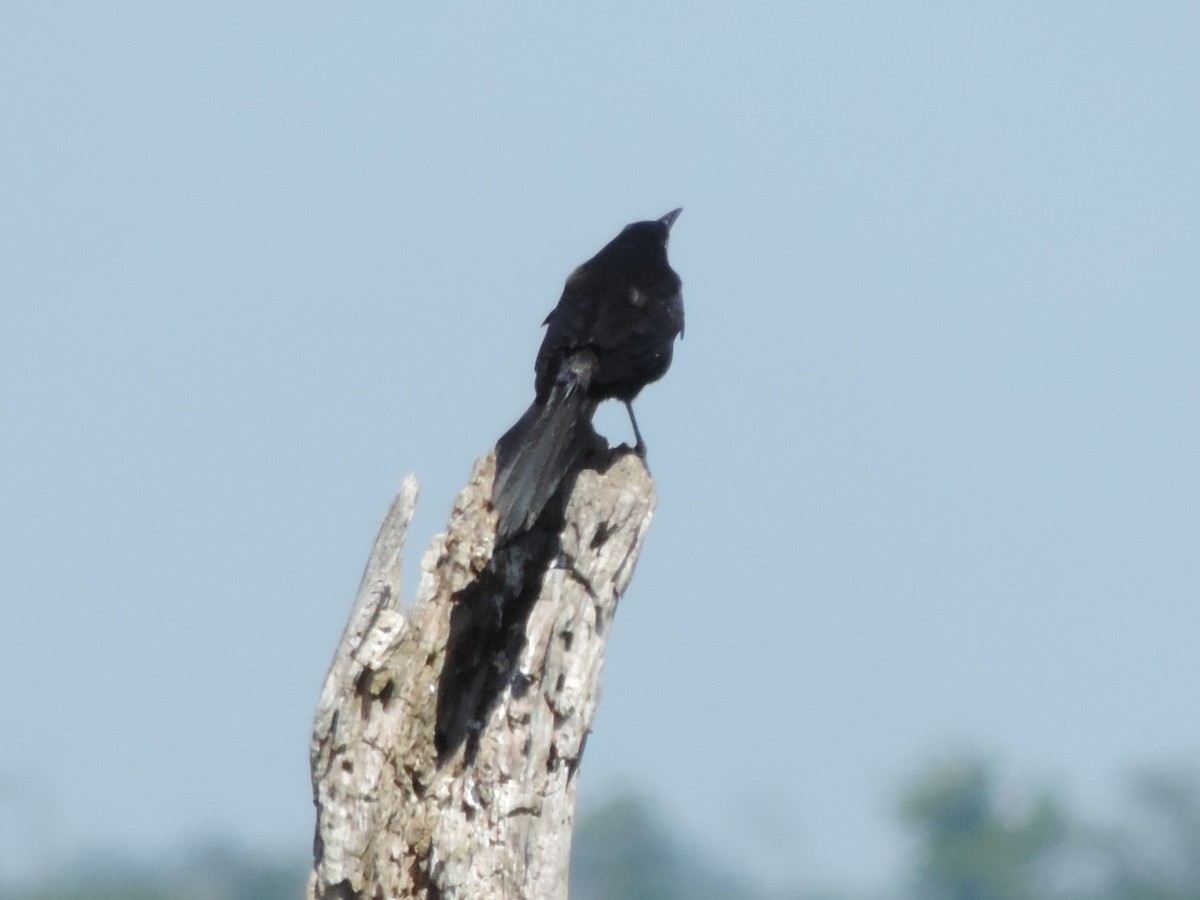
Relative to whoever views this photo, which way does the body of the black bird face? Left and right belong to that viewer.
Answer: facing away from the viewer and to the right of the viewer
